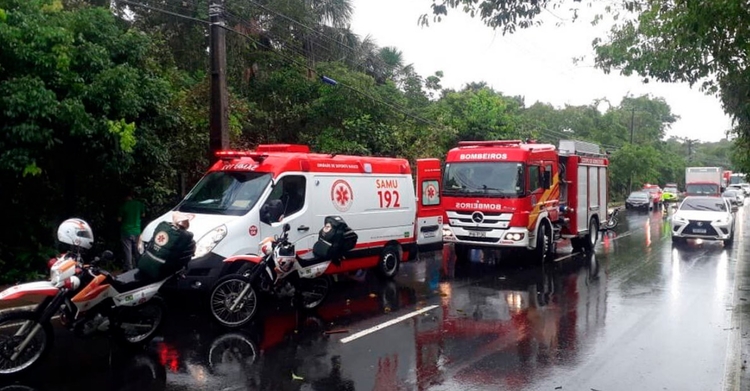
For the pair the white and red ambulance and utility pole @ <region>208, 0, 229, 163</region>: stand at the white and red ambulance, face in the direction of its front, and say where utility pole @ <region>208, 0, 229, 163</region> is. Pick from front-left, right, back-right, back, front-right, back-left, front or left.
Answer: right

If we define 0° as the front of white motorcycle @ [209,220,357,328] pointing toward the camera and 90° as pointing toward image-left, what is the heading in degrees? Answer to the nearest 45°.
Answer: approximately 45°

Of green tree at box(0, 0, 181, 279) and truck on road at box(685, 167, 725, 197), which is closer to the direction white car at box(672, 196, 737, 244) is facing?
the green tree

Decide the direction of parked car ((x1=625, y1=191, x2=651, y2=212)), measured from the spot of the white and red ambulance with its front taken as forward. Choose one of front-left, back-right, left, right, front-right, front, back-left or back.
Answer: back

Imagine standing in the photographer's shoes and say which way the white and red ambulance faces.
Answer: facing the viewer and to the left of the viewer

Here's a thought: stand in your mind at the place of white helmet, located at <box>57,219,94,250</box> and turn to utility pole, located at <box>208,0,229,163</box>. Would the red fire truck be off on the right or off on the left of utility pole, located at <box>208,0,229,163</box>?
right

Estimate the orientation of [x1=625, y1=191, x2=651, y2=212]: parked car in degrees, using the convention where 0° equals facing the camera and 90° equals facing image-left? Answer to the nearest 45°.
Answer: approximately 0°

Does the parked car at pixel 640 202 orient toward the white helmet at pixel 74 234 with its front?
yes

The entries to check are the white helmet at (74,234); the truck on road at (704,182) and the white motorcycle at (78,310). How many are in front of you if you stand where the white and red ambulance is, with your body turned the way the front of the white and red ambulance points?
2
